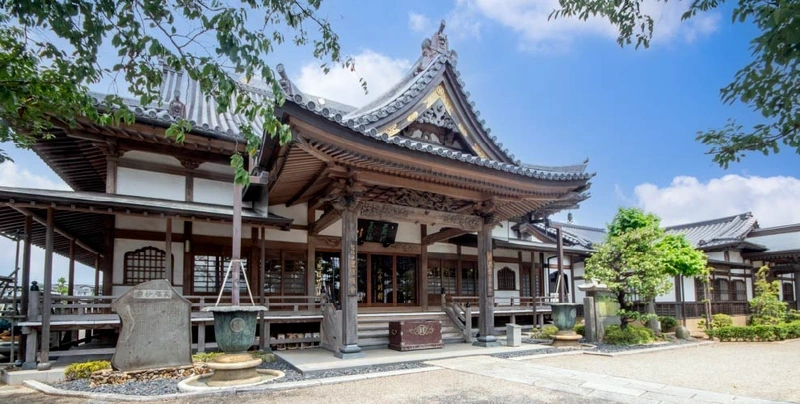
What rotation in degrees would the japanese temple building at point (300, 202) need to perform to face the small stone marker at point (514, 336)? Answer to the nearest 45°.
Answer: approximately 45° to its left

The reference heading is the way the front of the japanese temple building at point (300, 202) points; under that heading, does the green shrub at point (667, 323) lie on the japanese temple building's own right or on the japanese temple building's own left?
on the japanese temple building's own left

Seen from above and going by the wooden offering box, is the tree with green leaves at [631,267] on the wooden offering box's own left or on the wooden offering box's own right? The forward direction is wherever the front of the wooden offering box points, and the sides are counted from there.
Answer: on the wooden offering box's own left

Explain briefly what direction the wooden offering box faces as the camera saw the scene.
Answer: facing the viewer and to the right of the viewer

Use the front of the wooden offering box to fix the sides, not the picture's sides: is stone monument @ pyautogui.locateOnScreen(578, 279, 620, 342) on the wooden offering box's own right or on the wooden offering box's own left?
on the wooden offering box's own left

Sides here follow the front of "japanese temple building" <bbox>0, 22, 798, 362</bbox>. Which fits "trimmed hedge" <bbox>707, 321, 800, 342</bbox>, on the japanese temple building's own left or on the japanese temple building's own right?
on the japanese temple building's own left

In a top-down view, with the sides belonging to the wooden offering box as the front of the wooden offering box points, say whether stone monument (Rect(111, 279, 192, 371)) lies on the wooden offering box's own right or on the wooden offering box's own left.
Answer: on the wooden offering box's own right

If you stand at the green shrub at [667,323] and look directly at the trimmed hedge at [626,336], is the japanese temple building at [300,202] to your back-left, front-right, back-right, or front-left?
front-right
